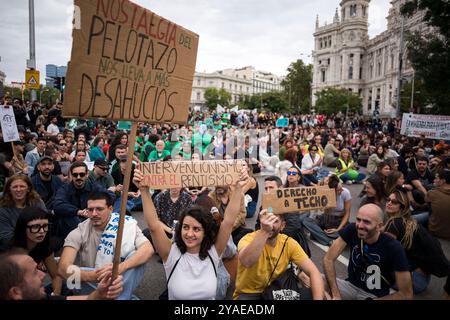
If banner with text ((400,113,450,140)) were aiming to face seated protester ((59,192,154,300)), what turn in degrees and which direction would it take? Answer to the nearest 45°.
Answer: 0° — it already faces them

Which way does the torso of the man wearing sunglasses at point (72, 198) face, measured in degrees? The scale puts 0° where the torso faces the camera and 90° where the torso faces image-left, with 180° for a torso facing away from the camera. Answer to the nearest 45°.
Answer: approximately 0°

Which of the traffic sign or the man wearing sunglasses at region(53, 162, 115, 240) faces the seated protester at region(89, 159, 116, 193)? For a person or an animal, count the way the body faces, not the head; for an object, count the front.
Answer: the traffic sign

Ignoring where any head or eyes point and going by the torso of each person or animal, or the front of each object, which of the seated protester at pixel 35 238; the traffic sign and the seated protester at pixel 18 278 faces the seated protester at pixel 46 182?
the traffic sign
